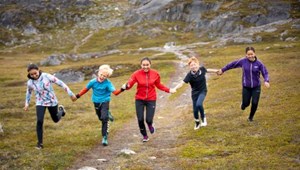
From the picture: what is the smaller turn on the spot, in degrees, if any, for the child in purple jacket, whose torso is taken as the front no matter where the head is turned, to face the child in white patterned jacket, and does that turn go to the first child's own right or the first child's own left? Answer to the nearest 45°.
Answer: approximately 45° to the first child's own right

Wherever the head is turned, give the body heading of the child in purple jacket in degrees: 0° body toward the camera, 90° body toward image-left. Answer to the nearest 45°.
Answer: approximately 0°
